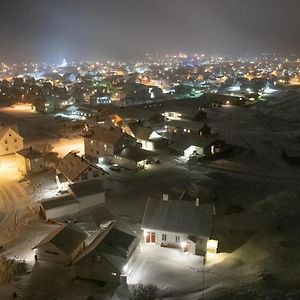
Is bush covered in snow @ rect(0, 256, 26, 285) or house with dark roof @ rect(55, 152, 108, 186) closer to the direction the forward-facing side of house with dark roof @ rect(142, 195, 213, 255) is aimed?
the bush covered in snow

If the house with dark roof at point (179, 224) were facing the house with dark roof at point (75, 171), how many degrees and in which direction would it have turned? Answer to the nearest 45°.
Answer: approximately 135° to its right

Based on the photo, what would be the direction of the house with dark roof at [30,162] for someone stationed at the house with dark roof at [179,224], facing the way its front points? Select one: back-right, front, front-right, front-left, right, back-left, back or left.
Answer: back-right

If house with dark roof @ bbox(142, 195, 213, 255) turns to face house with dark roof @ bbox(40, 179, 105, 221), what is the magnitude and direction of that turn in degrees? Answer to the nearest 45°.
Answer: approximately 135° to its right

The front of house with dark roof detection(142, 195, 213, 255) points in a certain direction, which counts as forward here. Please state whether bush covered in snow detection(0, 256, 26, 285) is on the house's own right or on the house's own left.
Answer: on the house's own right

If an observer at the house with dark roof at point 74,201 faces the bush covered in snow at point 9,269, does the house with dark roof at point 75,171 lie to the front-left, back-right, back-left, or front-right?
back-right

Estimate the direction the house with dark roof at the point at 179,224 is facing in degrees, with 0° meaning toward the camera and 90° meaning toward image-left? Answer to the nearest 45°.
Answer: approximately 0°

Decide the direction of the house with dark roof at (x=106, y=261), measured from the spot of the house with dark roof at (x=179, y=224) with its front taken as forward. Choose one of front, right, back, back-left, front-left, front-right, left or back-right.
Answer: front-right
